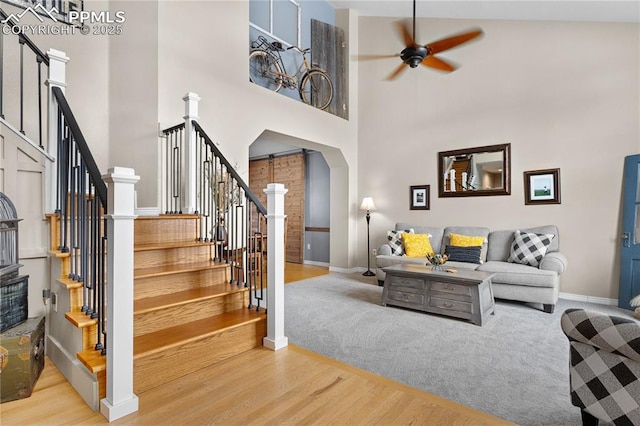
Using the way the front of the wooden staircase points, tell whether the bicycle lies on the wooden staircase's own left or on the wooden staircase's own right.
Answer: on the wooden staircase's own left

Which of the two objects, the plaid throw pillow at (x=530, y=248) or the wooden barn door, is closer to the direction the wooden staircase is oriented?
the plaid throw pillow

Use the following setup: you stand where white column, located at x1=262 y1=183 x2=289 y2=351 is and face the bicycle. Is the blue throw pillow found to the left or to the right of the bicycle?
right

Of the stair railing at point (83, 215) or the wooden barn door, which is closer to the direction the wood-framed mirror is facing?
the stair railing

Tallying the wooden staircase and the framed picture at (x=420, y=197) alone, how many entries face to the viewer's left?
0

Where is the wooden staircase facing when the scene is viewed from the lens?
facing the viewer and to the right of the viewer

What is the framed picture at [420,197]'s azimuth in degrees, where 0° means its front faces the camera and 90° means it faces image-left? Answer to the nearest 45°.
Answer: approximately 0°

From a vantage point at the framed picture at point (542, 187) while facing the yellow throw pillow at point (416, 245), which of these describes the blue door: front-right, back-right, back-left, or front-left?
back-left

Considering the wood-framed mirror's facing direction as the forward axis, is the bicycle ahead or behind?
ahead

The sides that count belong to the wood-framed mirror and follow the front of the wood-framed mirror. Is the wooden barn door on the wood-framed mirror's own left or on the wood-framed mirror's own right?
on the wood-framed mirror's own right
